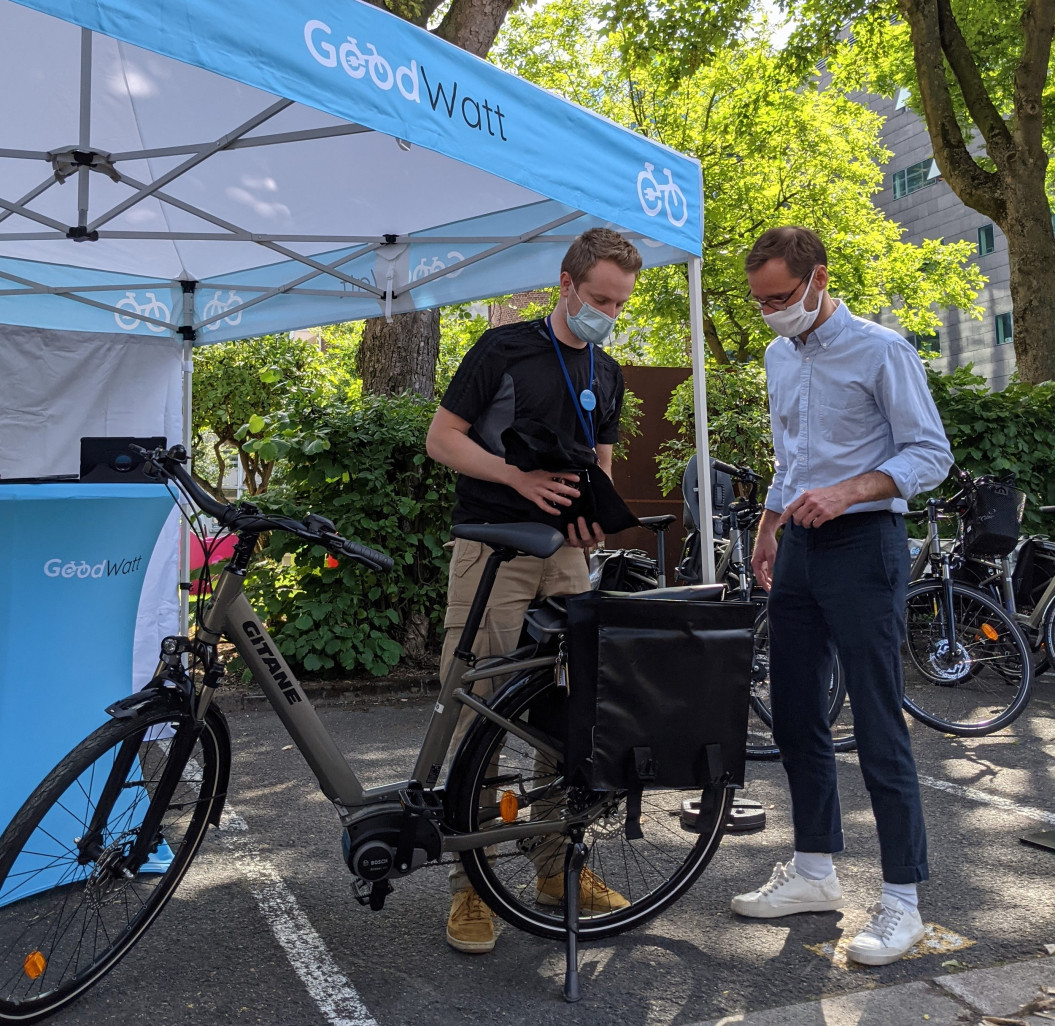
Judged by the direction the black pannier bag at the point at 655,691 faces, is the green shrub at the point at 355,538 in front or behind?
behind

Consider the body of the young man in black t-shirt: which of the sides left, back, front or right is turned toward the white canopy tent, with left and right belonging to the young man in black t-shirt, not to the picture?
back

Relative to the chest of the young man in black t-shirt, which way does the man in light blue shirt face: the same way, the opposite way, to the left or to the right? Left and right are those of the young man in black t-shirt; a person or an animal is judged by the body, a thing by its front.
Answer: to the right

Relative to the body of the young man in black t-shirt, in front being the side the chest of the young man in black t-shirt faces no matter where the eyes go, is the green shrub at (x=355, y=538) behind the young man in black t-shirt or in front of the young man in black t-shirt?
behind

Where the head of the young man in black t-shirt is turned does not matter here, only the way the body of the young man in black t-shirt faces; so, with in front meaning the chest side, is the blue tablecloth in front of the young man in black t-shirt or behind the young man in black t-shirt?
behind

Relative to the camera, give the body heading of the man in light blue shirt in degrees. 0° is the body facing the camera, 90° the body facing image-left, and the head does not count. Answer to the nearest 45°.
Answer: approximately 45°

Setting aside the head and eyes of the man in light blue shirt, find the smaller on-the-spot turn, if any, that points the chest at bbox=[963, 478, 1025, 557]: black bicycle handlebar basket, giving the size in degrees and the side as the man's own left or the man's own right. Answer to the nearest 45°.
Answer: approximately 135° to the man's own right

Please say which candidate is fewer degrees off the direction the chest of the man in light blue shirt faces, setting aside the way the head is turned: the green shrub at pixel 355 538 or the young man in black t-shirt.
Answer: the young man in black t-shirt
